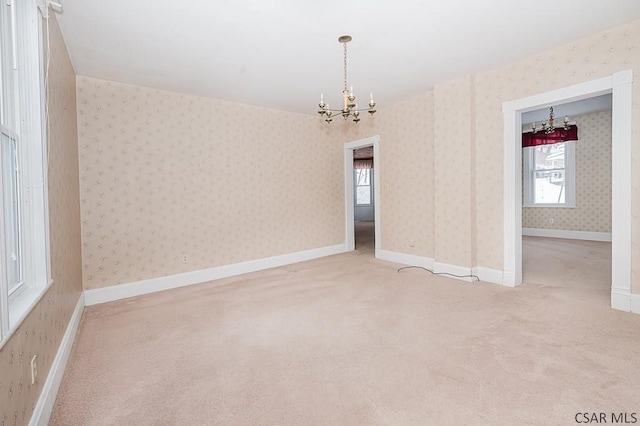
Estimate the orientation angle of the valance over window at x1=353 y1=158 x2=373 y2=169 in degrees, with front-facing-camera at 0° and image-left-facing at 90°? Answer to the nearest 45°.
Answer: approximately 0°

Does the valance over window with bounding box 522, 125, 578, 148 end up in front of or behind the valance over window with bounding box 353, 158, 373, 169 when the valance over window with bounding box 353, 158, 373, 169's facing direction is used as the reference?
in front

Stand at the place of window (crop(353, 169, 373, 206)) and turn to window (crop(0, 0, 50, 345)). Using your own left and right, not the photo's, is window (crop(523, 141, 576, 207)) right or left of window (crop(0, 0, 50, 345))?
left

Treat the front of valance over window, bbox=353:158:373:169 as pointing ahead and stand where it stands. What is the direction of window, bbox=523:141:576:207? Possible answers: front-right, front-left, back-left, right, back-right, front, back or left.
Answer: front-left
